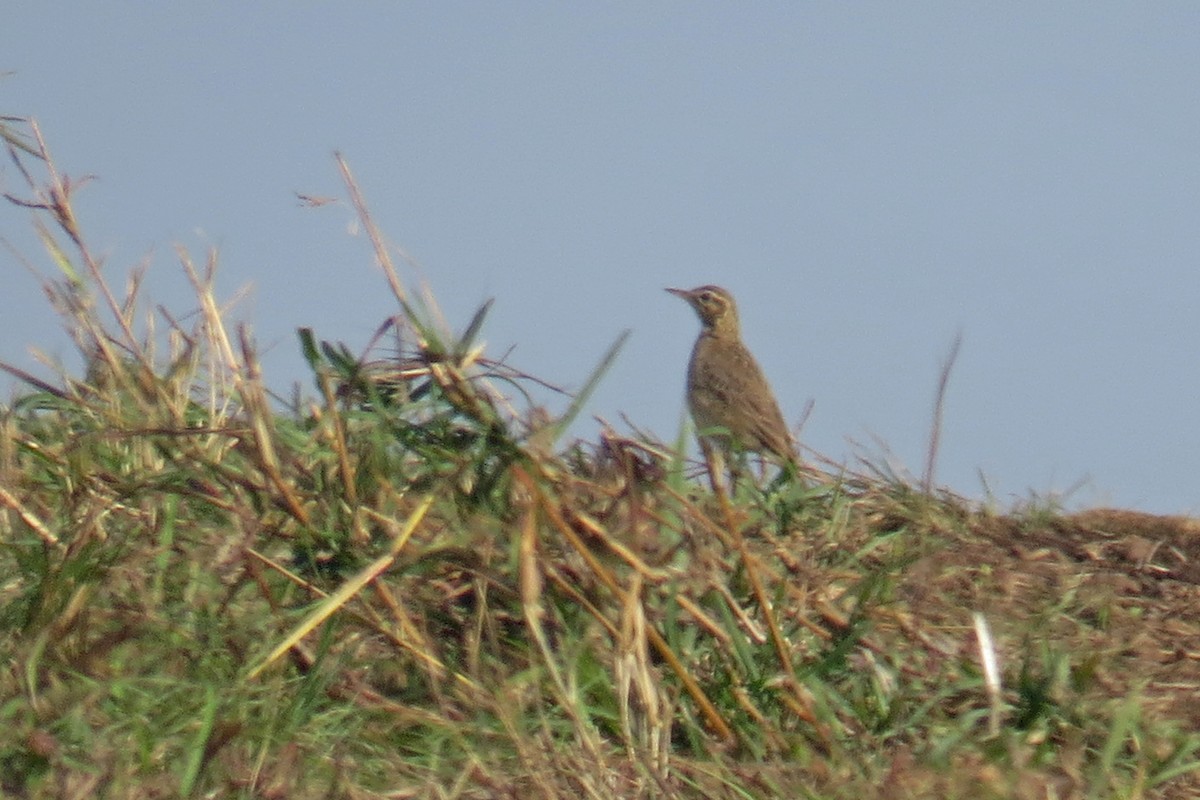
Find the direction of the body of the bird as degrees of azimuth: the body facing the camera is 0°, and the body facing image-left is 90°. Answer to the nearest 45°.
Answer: approximately 90°
